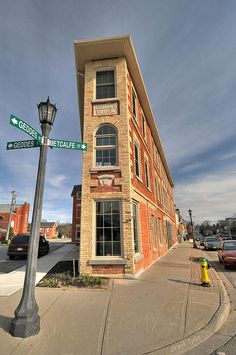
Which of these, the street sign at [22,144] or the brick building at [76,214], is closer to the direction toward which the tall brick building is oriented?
the street sign

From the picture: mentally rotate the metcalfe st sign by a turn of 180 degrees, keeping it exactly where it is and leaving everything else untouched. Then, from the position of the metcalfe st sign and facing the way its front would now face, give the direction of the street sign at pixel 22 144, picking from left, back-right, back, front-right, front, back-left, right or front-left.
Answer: left

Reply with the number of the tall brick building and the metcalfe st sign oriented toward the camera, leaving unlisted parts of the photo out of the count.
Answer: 2

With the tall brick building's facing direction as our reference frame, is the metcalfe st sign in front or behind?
in front

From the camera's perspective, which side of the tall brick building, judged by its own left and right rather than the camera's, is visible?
front

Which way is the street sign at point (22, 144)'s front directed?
toward the camera

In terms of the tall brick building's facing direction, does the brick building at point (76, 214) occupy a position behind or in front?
behind

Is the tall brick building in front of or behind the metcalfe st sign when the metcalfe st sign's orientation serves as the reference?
behind

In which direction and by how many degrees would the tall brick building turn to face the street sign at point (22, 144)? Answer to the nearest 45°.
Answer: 0° — it already faces it

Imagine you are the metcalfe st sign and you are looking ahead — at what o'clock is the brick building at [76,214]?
The brick building is roughly at 6 o'clock from the metcalfe st sign.

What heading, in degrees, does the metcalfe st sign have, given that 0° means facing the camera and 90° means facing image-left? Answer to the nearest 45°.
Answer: approximately 0°

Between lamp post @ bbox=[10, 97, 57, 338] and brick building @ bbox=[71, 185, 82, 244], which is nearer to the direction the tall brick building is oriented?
the lamp post
